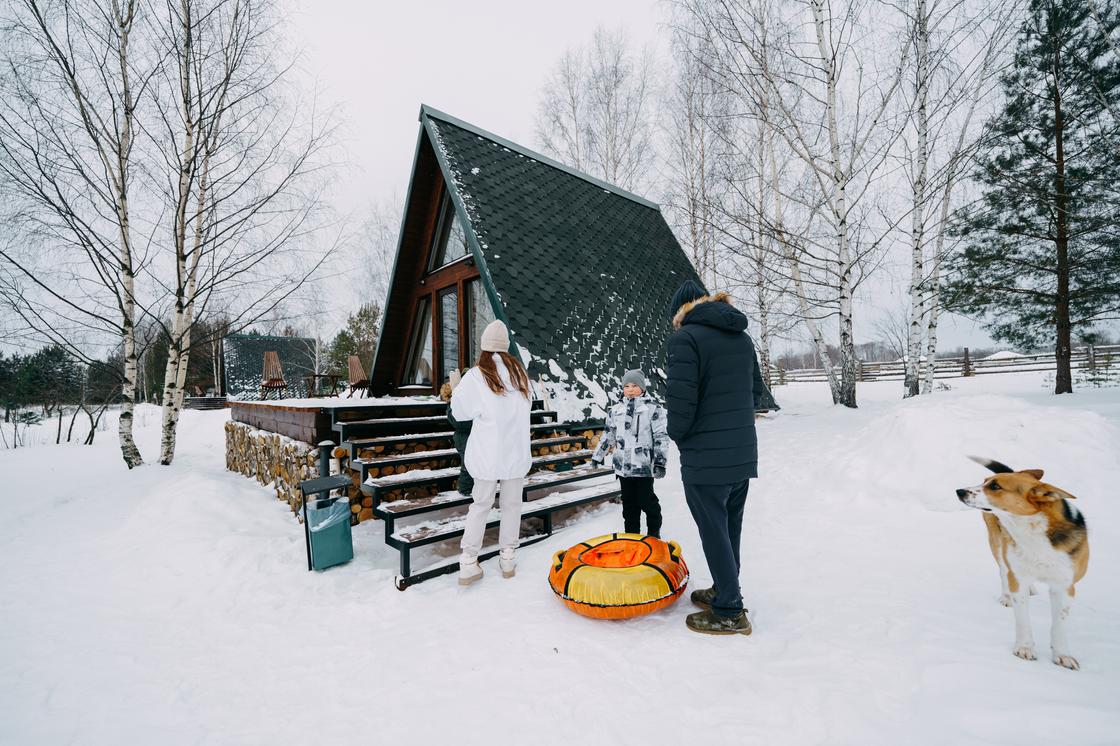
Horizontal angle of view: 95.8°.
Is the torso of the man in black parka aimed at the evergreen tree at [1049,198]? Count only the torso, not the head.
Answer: no

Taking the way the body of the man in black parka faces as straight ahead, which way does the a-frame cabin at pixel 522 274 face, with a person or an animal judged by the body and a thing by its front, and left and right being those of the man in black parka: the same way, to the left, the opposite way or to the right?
to the left

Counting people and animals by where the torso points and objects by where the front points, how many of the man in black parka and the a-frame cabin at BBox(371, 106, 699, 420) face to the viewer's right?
0

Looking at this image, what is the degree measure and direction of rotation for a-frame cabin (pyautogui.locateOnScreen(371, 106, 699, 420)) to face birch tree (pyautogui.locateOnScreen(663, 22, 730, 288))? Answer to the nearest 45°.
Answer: approximately 180°

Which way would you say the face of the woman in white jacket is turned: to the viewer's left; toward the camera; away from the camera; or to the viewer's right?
away from the camera

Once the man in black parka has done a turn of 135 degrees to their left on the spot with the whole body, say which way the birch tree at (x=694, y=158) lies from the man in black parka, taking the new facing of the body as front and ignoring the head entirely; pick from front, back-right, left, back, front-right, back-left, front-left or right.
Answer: back

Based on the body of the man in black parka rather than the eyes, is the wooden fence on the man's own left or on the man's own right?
on the man's own right

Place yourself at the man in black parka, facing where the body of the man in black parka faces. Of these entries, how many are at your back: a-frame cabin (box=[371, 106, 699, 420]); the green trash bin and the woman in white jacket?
0

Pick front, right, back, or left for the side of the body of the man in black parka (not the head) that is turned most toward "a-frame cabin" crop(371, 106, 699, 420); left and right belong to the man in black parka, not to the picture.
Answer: front

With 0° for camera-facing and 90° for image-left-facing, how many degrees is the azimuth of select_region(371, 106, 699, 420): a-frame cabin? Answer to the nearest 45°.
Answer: approximately 45°

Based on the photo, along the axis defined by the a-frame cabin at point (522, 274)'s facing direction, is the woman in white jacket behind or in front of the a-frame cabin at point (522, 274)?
in front

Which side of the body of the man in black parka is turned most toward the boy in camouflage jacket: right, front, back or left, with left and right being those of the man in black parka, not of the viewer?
front

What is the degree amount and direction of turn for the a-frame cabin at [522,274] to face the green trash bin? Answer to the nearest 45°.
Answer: approximately 45° to its left

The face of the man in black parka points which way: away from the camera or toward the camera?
away from the camera

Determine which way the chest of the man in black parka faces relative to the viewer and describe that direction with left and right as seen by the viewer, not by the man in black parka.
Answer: facing away from the viewer and to the left of the viewer
